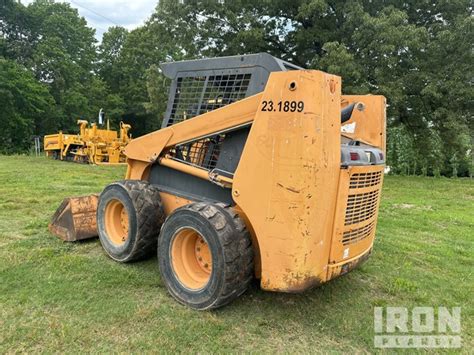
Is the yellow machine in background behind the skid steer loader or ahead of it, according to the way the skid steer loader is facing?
ahead

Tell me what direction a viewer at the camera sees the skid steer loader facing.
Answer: facing away from the viewer and to the left of the viewer
